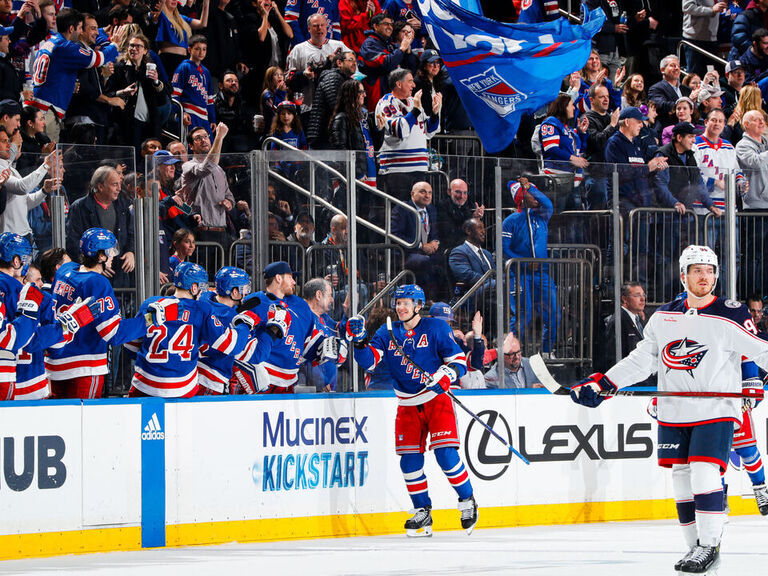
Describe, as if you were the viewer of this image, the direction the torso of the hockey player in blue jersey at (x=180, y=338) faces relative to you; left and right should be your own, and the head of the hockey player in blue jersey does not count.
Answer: facing away from the viewer and to the right of the viewer

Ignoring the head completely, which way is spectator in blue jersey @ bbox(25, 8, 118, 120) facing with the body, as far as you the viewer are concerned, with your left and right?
facing away from the viewer and to the right of the viewer

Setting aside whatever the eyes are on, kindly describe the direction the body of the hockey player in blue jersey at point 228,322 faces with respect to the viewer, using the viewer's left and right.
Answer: facing to the right of the viewer

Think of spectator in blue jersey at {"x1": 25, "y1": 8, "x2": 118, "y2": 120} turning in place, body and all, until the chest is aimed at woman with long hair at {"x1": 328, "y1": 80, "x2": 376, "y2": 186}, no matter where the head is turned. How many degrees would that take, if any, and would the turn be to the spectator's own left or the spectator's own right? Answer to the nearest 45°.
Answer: approximately 45° to the spectator's own right

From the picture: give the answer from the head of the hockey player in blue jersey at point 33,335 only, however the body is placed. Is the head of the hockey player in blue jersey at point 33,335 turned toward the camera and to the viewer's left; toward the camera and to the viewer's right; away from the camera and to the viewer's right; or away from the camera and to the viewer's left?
away from the camera and to the viewer's right

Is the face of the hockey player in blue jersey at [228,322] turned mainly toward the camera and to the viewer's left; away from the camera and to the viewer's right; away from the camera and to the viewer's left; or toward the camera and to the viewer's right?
away from the camera and to the viewer's right

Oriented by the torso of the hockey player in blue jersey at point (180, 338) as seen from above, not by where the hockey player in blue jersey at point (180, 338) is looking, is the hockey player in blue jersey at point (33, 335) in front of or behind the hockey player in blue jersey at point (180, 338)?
behind
